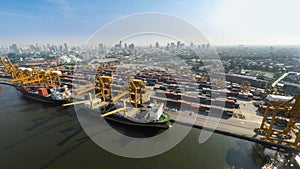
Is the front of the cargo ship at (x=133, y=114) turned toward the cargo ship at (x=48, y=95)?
yes

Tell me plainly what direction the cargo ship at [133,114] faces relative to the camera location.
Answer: facing away from the viewer and to the left of the viewer

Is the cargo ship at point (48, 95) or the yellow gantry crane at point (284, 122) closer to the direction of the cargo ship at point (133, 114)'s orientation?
the cargo ship

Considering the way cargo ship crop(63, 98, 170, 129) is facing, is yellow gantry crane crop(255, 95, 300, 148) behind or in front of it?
behind
